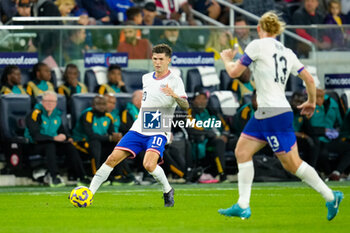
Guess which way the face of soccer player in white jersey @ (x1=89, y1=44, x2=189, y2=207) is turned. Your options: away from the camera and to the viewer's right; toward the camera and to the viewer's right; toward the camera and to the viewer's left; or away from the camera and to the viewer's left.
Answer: toward the camera and to the viewer's left

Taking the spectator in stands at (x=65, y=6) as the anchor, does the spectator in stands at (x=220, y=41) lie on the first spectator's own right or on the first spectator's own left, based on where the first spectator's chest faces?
on the first spectator's own left

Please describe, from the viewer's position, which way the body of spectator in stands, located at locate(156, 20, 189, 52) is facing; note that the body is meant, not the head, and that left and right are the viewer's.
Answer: facing the viewer

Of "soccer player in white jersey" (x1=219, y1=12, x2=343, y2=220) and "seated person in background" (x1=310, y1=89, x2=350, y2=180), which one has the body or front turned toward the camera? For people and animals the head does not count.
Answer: the seated person in background

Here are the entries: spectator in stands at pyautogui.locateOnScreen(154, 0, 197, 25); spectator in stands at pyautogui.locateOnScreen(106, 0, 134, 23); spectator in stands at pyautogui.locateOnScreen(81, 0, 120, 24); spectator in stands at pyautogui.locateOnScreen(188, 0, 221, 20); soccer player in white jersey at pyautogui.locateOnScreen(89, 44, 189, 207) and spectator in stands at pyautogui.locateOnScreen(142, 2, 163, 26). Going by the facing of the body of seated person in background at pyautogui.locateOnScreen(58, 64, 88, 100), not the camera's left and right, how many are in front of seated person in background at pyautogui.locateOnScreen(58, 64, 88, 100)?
1

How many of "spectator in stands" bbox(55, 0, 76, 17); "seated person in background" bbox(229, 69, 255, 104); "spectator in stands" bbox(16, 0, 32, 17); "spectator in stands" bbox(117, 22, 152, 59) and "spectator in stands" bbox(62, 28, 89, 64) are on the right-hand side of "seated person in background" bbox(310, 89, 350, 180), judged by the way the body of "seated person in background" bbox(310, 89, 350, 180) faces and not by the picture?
5

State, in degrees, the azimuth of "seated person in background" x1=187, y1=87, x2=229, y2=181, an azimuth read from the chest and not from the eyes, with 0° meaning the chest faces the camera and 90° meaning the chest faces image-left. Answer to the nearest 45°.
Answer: approximately 0°

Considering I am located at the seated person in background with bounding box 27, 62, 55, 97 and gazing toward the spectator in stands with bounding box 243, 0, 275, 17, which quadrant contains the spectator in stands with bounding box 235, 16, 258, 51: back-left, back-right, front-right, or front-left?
front-right

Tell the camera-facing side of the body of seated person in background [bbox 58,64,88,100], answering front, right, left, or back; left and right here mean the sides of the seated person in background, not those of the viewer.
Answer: front

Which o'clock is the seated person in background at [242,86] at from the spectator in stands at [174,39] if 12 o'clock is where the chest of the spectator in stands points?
The seated person in background is roughly at 11 o'clock from the spectator in stands.

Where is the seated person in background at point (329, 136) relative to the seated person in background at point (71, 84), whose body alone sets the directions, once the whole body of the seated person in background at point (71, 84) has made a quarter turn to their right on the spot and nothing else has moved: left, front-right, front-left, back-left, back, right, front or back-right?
back

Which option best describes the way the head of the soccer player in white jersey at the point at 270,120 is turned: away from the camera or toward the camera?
away from the camera

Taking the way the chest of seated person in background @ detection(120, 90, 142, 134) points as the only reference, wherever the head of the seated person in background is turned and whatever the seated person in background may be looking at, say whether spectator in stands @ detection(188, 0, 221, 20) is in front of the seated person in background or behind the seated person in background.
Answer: behind

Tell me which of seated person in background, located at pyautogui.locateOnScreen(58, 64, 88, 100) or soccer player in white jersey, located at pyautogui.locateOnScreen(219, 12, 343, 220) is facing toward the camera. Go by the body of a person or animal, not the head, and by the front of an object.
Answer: the seated person in background

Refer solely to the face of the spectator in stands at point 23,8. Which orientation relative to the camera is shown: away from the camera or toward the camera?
toward the camera
